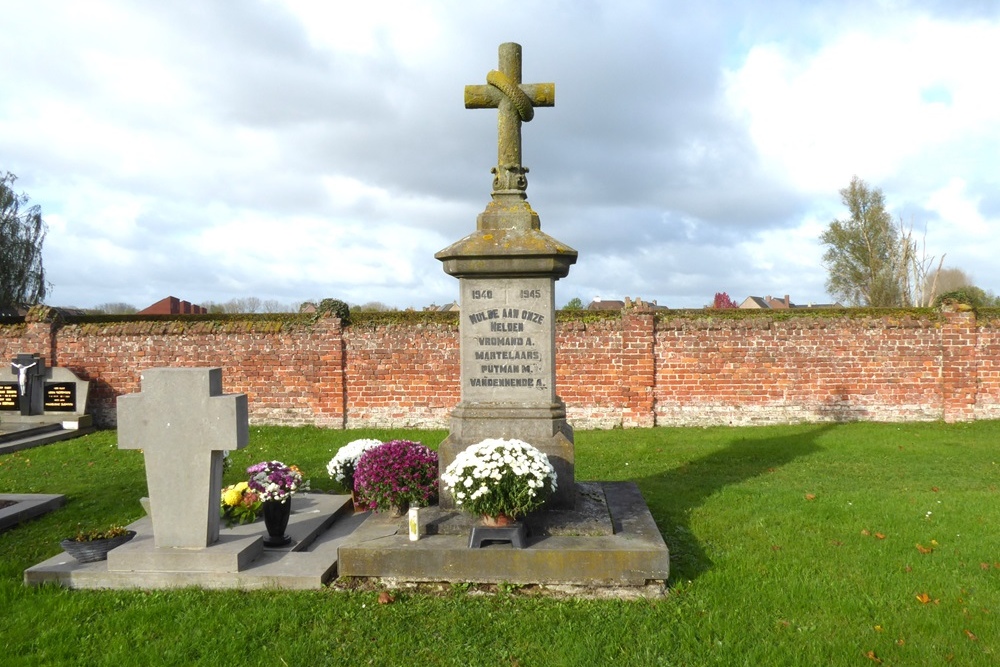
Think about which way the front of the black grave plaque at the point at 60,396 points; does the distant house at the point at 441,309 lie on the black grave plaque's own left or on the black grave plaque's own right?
on the black grave plaque's own left

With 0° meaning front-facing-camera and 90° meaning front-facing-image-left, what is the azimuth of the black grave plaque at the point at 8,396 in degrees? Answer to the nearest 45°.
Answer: approximately 0°

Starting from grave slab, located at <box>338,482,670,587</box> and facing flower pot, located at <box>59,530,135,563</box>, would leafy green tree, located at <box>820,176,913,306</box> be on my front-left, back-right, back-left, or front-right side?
back-right

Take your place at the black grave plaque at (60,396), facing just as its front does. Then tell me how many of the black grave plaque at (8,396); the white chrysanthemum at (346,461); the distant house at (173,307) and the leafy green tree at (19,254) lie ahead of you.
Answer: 1

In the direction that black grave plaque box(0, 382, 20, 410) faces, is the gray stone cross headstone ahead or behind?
ahead

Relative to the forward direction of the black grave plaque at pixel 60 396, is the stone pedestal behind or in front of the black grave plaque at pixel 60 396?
in front

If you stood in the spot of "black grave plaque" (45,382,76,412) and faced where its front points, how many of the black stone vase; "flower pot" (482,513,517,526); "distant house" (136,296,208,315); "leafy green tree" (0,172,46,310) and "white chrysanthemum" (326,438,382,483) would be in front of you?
3

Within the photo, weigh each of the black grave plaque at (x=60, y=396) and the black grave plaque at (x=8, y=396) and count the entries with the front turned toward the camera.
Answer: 2

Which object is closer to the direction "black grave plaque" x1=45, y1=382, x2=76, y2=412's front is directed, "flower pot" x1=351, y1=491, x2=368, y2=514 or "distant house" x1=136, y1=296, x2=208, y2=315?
the flower pot

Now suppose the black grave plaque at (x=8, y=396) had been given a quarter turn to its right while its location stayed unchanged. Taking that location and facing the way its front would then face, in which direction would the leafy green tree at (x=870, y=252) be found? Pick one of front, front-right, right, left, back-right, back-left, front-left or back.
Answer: back

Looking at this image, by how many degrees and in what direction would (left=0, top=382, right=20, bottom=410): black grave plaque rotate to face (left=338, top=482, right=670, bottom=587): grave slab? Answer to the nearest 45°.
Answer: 0° — it already faces it
